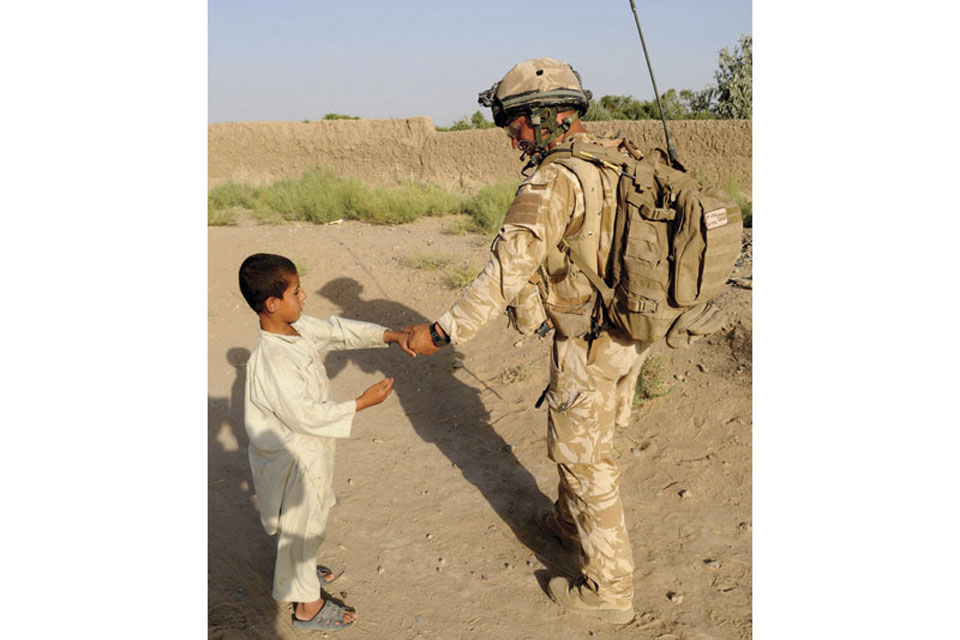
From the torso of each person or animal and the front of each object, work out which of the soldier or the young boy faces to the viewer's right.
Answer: the young boy

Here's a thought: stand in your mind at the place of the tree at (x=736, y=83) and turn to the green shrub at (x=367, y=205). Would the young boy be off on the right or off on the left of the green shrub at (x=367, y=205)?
left

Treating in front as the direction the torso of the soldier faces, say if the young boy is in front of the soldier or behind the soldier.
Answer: in front

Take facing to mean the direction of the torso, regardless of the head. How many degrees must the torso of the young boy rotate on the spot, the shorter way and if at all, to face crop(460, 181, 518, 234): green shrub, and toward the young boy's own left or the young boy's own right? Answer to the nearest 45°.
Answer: approximately 90° to the young boy's own left

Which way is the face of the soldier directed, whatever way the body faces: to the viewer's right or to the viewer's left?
to the viewer's left

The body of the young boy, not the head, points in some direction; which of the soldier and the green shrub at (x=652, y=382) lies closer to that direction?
the soldier

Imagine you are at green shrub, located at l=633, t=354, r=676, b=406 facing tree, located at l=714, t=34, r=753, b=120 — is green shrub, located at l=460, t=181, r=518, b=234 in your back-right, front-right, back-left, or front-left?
front-left

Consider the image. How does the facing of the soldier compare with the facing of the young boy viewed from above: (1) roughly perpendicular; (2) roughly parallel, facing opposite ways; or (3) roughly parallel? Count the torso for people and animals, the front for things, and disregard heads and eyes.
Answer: roughly parallel, facing opposite ways

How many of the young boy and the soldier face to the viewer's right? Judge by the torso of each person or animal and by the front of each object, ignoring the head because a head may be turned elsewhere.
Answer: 1

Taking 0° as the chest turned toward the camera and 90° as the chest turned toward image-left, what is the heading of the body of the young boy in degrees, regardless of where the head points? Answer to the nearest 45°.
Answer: approximately 270°

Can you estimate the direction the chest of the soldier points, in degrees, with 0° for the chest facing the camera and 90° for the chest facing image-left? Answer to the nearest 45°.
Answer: approximately 90°

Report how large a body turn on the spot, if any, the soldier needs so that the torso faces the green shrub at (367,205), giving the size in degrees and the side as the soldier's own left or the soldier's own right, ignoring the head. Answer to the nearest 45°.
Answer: approximately 90° to the soldier's own right

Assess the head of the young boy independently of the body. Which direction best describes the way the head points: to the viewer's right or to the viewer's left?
to the viewer's right

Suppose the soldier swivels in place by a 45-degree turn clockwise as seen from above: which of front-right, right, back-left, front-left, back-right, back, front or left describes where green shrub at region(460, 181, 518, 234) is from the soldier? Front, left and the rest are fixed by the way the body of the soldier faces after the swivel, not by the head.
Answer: front-right
